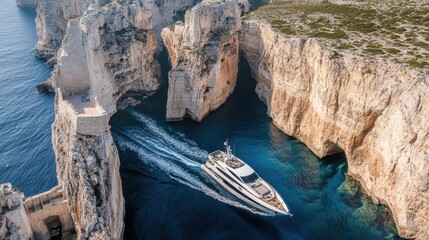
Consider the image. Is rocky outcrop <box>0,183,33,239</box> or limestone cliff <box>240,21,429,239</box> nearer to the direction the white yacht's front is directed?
the limestone cliff

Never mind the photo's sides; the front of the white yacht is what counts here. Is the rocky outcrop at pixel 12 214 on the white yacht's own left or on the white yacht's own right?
on the white yacht's own right

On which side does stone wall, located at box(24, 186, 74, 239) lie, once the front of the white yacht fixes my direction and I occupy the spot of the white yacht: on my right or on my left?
on my right

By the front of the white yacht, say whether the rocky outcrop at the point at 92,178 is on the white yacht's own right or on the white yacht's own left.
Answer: on the white yacht's own right

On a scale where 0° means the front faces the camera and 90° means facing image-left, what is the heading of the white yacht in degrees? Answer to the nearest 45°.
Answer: approximately 315°
